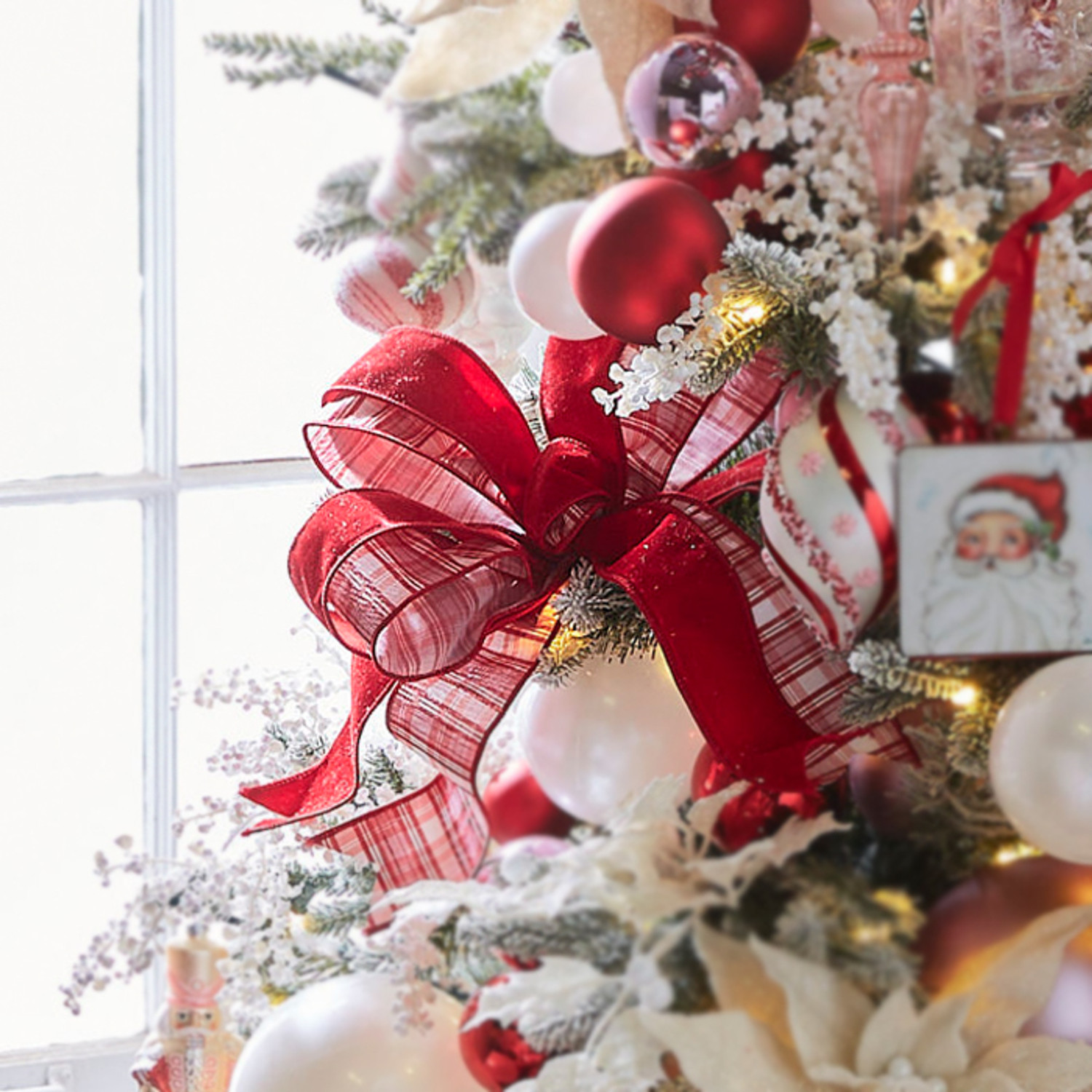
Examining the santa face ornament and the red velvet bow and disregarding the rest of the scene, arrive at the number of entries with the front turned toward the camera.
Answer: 2

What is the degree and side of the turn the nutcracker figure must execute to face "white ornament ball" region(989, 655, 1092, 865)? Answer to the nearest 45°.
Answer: approximately 45° to its left

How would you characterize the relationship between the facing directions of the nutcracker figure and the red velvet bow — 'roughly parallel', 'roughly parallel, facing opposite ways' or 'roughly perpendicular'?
roughly parallel

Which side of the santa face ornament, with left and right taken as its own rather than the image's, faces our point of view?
front

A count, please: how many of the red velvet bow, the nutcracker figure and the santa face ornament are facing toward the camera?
3

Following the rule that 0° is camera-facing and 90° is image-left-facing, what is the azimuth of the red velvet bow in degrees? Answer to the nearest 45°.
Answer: approximately 0°
